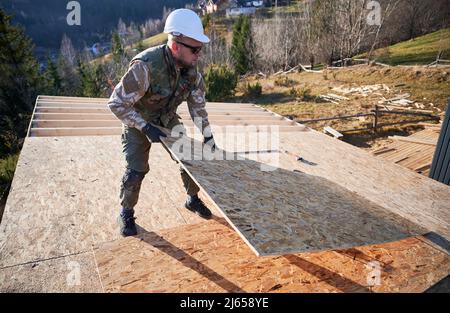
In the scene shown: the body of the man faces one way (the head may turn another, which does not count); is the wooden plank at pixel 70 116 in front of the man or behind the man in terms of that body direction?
behind

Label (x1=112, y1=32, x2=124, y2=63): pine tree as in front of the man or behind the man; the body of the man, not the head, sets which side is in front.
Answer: behind

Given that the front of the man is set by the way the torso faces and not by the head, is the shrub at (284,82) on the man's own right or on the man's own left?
on the man's own left

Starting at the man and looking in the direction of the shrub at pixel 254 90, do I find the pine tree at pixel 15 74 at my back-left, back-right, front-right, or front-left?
front-left

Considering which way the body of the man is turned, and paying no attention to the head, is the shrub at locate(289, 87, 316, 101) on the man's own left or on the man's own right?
on the man's own left

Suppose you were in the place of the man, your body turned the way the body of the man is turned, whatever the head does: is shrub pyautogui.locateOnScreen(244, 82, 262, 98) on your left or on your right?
on your left

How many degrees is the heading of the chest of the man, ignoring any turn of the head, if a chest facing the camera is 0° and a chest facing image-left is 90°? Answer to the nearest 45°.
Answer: approximately 315°

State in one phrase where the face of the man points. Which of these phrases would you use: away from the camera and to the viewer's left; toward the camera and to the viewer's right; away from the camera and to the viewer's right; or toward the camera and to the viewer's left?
toward the camera and to the viewer's right

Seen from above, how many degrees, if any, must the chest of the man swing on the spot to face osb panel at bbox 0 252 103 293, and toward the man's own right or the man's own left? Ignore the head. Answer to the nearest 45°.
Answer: approximately 90° to the man's own right

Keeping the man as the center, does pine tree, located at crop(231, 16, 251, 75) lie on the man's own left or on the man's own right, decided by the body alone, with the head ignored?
on the man's own left
